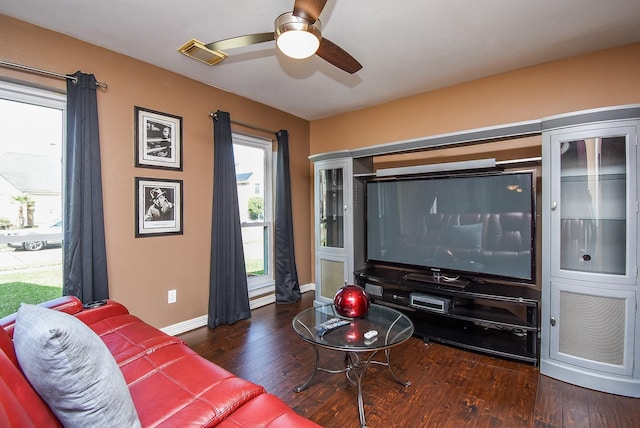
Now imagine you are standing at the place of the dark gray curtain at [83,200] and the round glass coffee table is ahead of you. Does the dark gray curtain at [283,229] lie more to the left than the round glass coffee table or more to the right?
left

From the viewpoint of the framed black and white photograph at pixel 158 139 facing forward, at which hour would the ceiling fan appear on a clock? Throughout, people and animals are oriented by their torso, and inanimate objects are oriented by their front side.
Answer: The ceiling fan is roughly at 1 o'clock from the framed black and white photograph.

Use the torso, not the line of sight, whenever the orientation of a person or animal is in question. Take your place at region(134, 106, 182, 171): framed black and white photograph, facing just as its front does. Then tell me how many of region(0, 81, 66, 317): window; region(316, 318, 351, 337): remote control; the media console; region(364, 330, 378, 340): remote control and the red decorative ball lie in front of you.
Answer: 4
